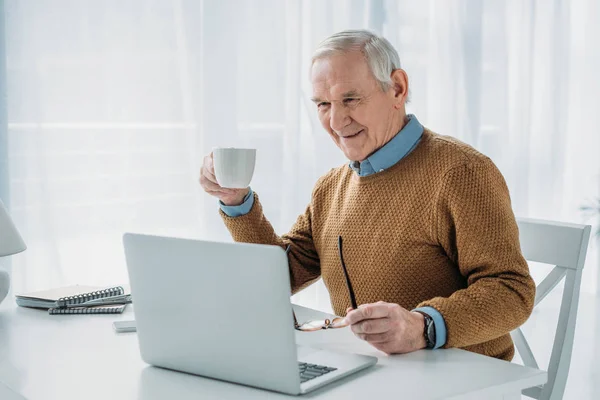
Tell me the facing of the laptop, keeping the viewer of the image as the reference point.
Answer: facing away from the viewer and to the right of the viewer

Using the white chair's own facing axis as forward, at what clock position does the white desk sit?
The white desk is roughly at 12 o'clock from the white chair.

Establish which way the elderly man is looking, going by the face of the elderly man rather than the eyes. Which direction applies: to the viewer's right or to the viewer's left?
to the viewer's left

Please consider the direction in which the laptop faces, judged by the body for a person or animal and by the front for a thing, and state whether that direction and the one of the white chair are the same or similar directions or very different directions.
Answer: very different directions

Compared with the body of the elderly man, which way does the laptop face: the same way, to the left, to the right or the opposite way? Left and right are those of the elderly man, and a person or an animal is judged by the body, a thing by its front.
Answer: the opposite way

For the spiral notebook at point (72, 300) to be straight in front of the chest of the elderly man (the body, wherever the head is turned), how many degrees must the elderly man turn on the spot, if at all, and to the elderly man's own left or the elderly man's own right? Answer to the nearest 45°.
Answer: approximately 45° to the elderly man's own right

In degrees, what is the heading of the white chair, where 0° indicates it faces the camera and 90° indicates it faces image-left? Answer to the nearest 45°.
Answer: approximately 45°

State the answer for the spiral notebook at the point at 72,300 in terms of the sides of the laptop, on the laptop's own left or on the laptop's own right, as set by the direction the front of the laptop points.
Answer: on the laptop's own left
